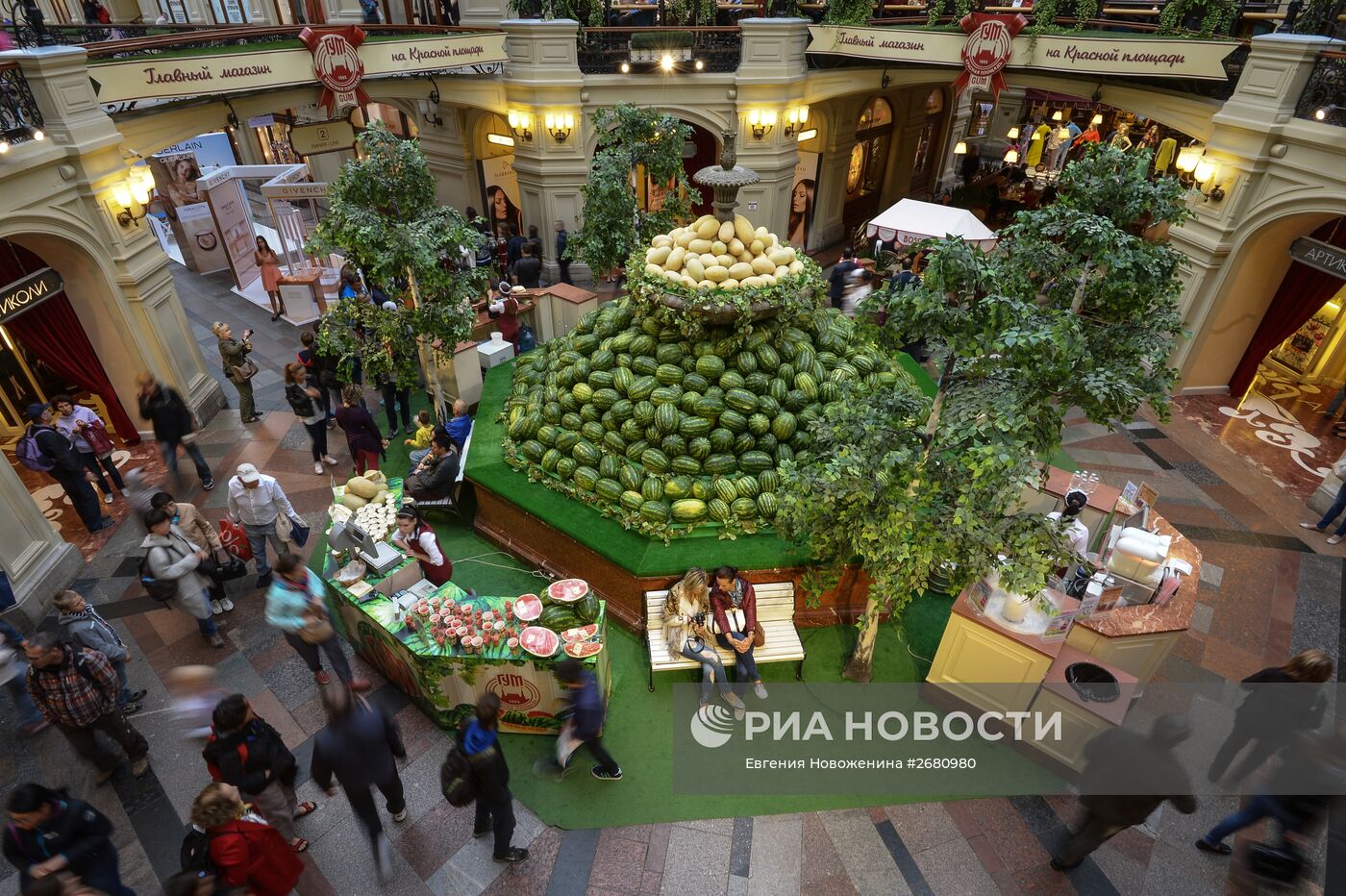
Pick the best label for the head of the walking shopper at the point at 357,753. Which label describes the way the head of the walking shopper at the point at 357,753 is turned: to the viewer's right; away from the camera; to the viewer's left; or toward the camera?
away from the camera

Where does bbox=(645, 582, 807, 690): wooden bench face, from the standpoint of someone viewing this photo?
facing the viewer

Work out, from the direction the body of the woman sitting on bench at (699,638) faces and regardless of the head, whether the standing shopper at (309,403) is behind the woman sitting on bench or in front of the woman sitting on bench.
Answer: behind

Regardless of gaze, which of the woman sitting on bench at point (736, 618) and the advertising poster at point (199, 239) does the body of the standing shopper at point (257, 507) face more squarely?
the woman sitting on bench

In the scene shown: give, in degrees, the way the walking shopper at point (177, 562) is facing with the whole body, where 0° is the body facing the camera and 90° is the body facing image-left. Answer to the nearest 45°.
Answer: approximately 315°

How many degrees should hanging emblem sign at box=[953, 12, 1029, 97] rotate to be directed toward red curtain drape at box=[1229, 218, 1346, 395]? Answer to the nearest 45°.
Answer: approximately 45° to its left

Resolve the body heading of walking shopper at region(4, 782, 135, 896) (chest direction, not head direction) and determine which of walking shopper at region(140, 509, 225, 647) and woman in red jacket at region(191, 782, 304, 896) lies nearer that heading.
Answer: the woman in red jacket

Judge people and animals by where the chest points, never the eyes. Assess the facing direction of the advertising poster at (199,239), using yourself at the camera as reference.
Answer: facing the viewer and to the right of the viewer

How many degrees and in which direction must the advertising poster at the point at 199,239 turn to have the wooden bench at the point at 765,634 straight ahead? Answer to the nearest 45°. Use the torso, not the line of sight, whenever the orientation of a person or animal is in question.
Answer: approximately 45° to its right

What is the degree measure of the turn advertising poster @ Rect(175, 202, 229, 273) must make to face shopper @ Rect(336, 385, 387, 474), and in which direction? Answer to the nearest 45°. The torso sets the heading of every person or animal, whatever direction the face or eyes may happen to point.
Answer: approximately 45° to its right

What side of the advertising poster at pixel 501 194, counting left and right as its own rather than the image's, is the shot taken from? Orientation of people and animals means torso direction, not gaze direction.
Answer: front

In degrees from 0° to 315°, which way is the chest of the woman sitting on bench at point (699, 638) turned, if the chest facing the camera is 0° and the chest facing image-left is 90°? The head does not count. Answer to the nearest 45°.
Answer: approximately 315°

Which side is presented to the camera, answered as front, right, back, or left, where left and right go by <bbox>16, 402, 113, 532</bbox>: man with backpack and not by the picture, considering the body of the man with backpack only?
right
